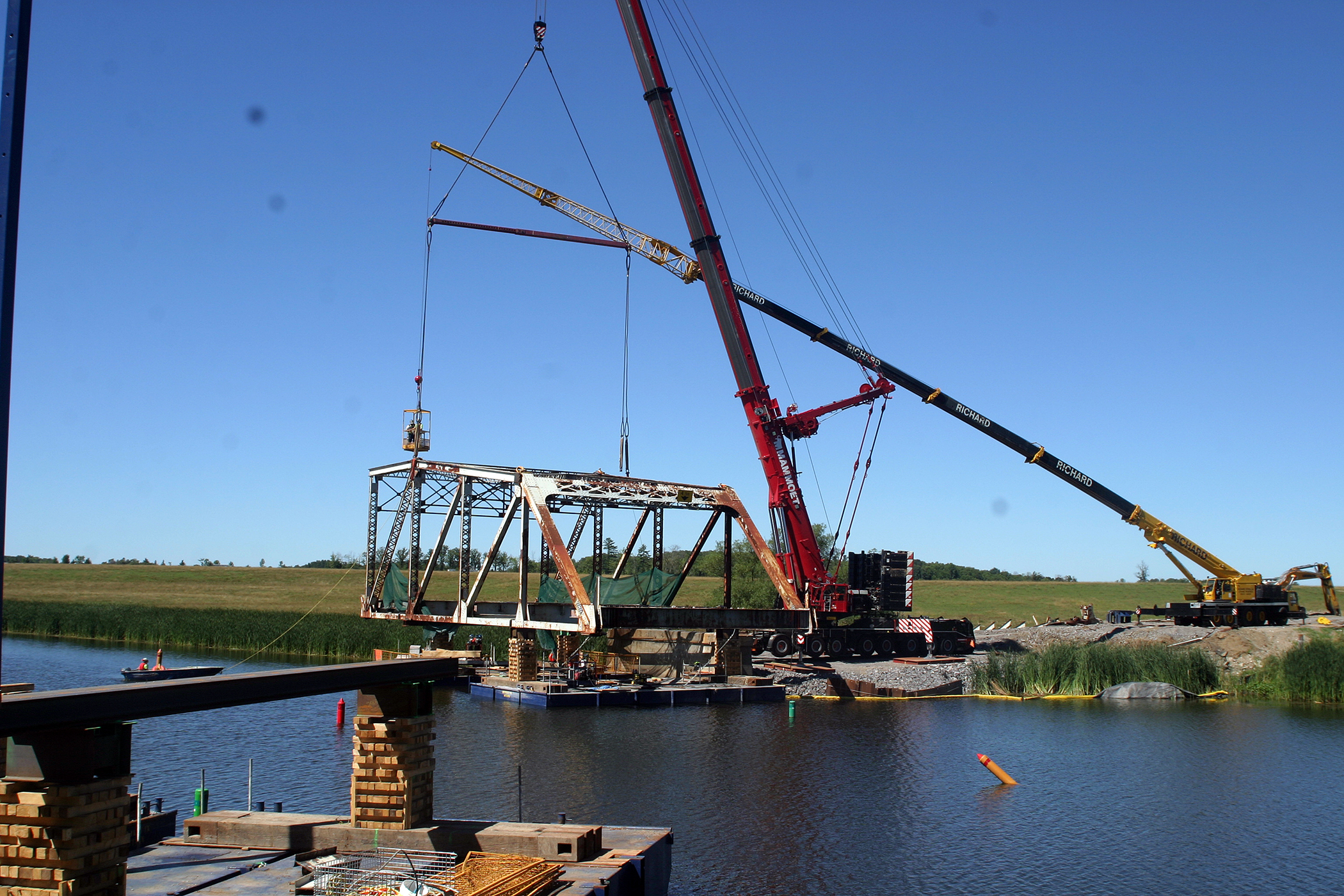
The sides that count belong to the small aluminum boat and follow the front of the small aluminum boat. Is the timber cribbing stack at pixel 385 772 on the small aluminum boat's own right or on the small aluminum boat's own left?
on the small aluminum boat's own right

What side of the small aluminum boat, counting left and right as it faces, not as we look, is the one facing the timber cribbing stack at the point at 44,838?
right

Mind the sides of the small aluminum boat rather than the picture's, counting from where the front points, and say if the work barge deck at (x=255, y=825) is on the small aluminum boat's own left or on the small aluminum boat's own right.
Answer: on the small aluminum boat's own right

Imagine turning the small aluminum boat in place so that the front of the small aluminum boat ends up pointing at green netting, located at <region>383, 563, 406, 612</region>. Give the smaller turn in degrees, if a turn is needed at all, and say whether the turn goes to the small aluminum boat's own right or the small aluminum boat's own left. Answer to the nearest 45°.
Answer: approximately 45° to the small aluminum boat's own left

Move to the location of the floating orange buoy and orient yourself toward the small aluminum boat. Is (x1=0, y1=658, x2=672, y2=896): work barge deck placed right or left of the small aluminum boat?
left

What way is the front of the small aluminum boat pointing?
to the viewer's right

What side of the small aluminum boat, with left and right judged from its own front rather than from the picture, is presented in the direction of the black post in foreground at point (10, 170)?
right

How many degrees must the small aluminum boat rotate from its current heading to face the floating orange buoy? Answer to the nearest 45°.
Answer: approximately 45° to its right

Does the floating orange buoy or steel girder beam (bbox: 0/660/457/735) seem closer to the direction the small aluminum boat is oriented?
the floating orange buoy
